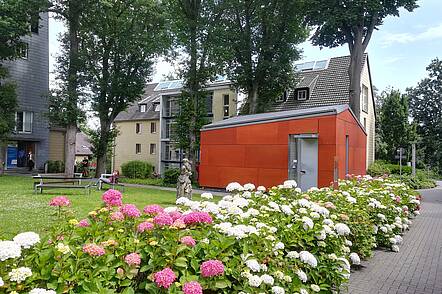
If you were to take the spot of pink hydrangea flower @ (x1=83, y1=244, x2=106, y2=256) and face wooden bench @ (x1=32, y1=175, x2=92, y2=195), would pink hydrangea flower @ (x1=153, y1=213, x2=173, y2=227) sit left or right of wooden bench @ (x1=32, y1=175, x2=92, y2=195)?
right

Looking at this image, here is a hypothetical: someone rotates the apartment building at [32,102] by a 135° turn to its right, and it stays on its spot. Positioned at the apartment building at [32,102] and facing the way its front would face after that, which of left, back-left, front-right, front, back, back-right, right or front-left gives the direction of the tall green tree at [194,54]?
back

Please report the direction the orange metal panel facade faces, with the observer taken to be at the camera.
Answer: facing the viewer and to the left of the viewer

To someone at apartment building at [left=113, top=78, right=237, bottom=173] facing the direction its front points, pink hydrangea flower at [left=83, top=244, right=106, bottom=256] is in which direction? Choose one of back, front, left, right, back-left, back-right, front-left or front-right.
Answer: front

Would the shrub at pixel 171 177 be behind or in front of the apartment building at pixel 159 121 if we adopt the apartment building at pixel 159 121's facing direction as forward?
in front

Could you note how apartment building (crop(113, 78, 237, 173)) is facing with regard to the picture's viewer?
facing the viewer

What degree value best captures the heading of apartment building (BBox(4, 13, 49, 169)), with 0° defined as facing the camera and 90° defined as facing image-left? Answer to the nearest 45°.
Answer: approximately 0°

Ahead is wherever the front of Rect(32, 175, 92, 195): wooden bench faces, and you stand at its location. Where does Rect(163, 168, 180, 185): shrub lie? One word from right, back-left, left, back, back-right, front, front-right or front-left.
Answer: back-left

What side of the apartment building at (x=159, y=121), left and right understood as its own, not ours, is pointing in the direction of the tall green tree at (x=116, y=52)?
front

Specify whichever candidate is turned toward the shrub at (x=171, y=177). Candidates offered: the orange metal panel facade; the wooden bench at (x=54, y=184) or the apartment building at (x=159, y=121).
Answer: the apartment building

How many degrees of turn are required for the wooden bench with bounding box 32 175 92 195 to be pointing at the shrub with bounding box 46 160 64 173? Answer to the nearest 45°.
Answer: approximately 180°

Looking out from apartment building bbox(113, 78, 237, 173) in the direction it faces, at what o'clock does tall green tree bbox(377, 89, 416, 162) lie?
The tall green tree is roughly at 9 o'clock from the apartment building.
